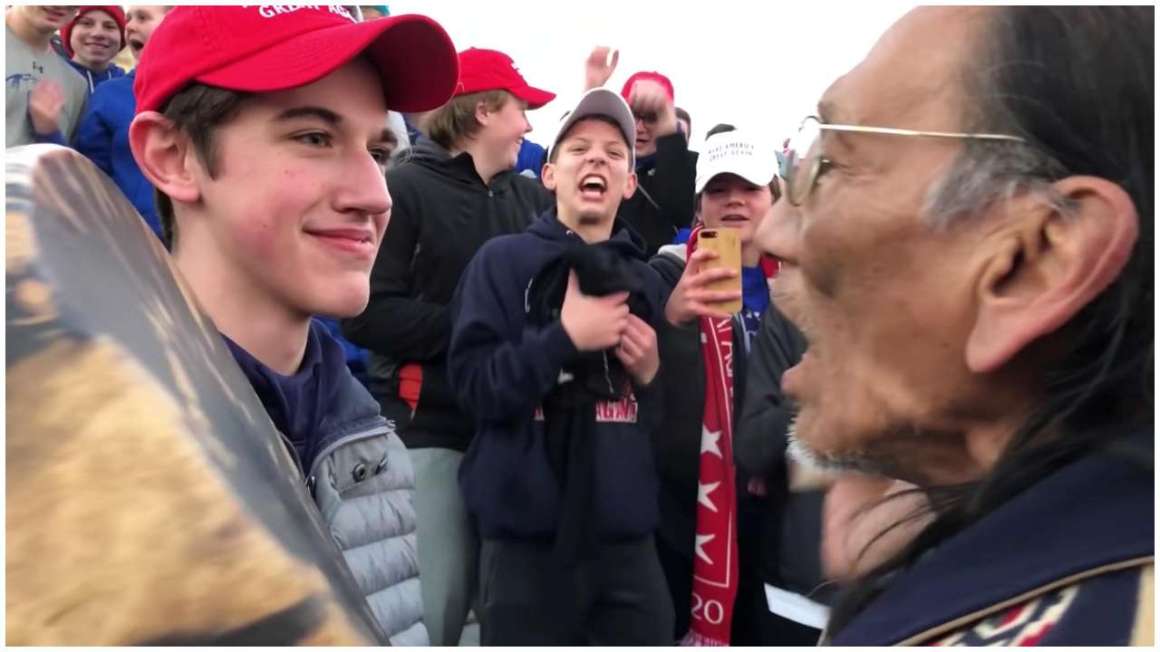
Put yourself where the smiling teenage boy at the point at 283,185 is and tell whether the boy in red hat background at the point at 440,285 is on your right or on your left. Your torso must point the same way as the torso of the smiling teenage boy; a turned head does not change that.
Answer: on your left

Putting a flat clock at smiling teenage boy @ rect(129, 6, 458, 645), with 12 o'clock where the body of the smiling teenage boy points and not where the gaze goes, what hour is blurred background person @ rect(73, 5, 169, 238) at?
The blurred background person is roughly at 7 o'clock from the smiling teenage boy.

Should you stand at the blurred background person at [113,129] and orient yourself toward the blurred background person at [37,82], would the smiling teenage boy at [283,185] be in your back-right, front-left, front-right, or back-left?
back-left

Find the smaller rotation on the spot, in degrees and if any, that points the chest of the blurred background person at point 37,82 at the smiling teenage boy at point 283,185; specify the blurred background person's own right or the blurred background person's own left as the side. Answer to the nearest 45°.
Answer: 0° — they already face them

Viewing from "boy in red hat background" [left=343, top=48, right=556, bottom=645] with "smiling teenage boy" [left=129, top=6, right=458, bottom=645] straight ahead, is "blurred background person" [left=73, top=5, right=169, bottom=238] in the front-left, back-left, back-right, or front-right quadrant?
back-right

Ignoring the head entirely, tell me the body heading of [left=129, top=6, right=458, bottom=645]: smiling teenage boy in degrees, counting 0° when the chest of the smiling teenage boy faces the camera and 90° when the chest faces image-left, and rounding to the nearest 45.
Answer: approximately 315°

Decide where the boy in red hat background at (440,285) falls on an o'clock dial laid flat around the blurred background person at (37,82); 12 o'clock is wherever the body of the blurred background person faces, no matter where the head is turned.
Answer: The boy in red hat background is roughly at 11 o'clock from the blurred background person.

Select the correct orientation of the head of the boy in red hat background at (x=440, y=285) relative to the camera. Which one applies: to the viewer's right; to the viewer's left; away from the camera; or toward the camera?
to the viewer's right
